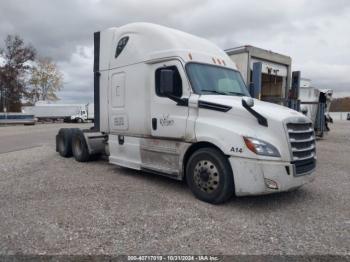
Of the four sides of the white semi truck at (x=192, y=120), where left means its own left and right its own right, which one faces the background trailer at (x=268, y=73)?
left

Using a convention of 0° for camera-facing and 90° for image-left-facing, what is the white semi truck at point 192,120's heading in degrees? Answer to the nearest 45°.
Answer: approximately 315°
